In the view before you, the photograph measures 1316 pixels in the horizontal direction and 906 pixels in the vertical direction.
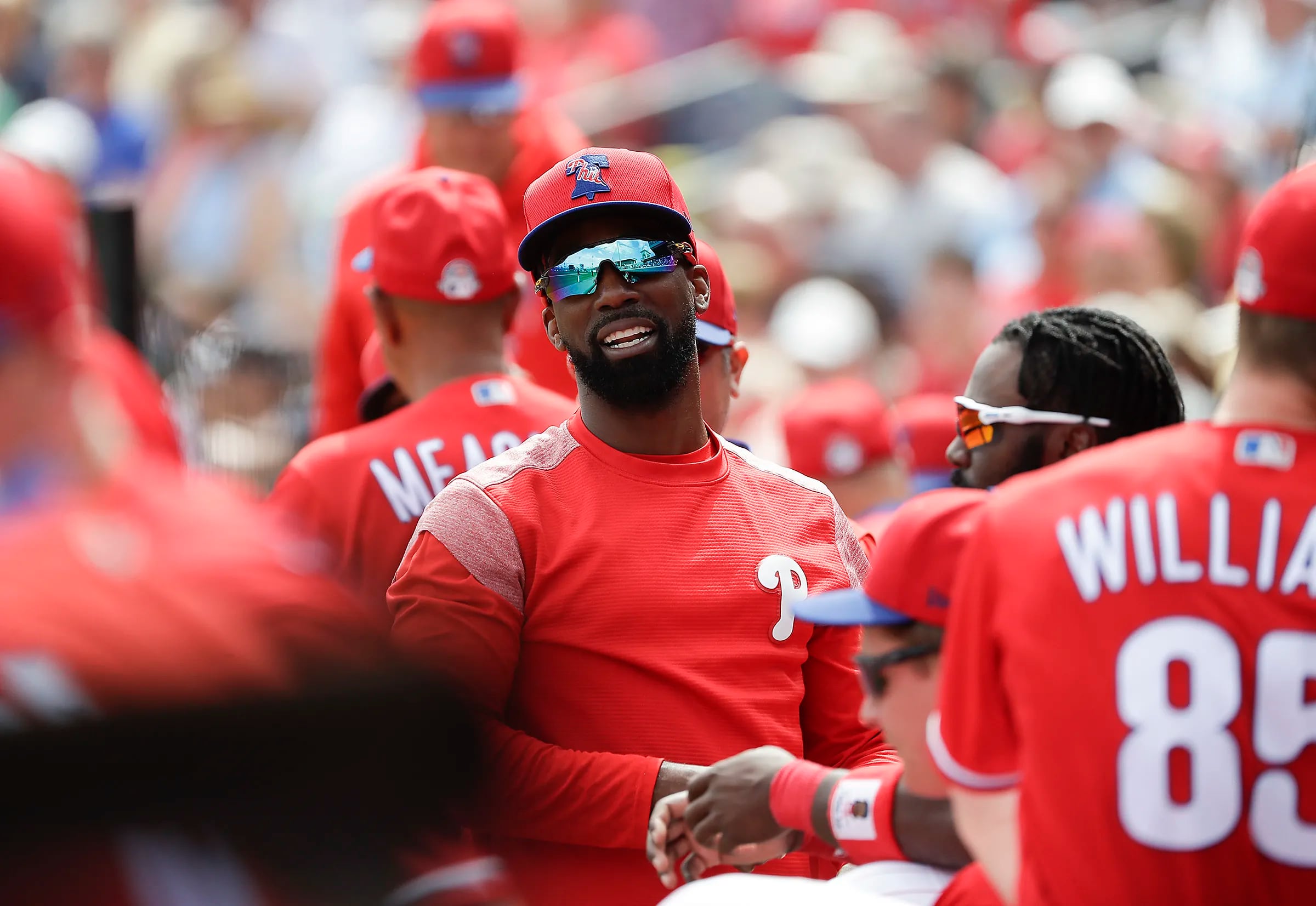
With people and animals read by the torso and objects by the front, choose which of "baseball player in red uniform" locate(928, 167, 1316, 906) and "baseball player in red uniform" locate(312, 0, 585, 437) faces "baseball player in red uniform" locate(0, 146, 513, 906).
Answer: "baseball player in red uniform" locate(312, 0, 585, 437)

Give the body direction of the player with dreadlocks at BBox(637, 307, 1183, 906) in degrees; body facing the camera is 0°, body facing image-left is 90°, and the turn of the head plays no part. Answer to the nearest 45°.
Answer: approximately 90°

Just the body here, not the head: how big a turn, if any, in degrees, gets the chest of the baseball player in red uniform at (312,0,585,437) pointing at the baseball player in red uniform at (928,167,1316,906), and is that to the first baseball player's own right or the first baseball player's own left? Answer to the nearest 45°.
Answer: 0° — they already face them

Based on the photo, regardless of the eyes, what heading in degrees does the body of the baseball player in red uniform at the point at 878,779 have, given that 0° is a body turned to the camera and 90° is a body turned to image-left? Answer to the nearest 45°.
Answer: approximately 90°

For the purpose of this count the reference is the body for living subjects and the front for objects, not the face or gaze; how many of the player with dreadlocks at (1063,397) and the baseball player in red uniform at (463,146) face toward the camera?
1

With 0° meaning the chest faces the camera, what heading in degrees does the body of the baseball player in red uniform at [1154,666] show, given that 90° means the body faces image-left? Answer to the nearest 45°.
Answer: approximately 180°

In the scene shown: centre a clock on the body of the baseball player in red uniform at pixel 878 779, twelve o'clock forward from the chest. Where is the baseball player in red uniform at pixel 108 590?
the baseball player in red uniform at pixel 108 590 is roughly at 10 o'clock from the baseball player in red uniform at pixel 878 779.

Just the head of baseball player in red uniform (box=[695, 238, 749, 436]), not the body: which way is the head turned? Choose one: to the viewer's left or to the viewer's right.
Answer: to the viewer's left
